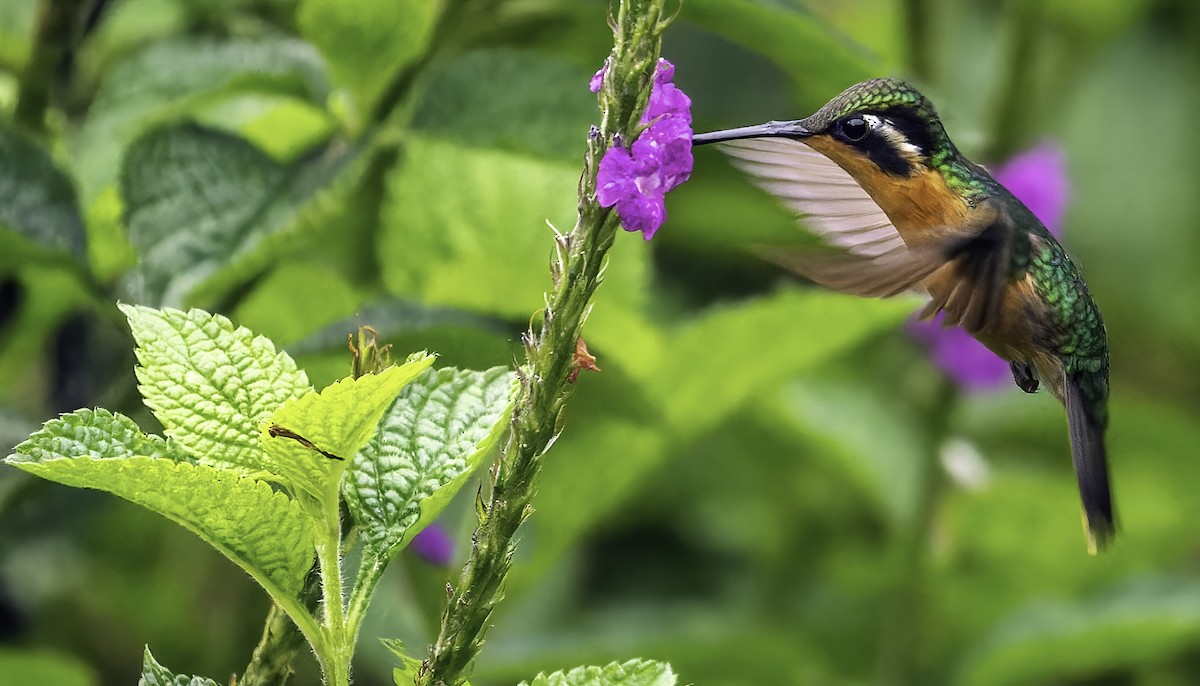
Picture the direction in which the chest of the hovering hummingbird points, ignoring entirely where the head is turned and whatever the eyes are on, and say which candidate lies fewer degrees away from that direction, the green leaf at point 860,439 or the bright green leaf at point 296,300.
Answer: the bright green leaf

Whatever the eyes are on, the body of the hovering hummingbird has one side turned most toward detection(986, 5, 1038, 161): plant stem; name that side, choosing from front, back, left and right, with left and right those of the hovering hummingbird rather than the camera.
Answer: right

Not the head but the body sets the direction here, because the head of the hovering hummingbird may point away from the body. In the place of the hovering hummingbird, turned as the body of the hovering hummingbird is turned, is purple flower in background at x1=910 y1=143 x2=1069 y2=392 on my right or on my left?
on my right

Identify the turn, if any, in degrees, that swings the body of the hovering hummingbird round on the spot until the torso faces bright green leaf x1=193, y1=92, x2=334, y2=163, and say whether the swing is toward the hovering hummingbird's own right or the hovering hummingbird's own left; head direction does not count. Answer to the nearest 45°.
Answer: approximately 45° to the hovering hummingbird's own right

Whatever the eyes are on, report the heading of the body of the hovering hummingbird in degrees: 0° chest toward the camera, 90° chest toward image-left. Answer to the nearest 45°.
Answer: approximately 90°

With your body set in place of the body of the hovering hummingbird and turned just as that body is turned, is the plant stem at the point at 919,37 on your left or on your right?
on your right
